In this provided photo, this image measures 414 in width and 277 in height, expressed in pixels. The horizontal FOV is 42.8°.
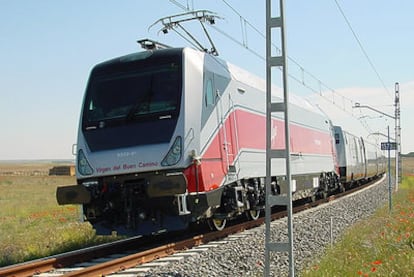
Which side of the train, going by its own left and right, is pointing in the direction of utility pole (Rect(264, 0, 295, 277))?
left

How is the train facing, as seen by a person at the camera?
facing the viewer and to the left of the viewer
